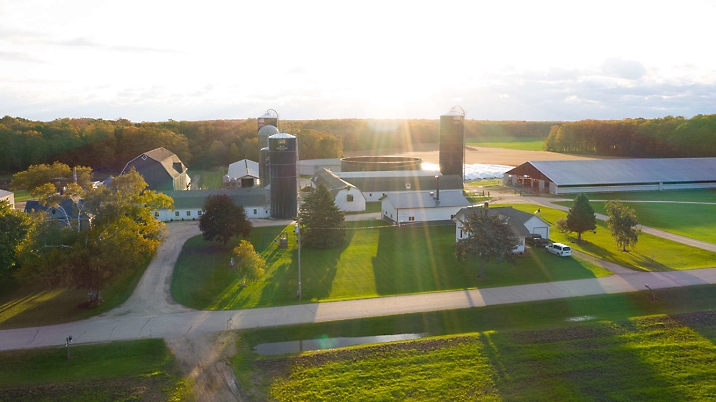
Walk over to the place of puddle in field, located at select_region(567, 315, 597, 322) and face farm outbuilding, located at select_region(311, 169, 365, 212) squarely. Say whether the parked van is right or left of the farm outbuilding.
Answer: right

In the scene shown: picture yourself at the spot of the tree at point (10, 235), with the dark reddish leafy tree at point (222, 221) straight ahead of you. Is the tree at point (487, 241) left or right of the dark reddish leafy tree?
right

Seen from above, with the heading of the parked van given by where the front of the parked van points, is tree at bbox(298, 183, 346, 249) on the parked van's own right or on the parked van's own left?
on the parked van's own left

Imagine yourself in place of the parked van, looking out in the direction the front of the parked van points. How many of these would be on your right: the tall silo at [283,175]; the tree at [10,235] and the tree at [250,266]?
0

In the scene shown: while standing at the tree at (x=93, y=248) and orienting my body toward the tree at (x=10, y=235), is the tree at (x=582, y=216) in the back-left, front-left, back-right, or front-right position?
back-right

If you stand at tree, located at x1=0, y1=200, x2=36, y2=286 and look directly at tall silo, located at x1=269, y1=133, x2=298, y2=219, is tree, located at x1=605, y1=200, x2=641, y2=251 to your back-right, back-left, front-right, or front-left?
front-right
